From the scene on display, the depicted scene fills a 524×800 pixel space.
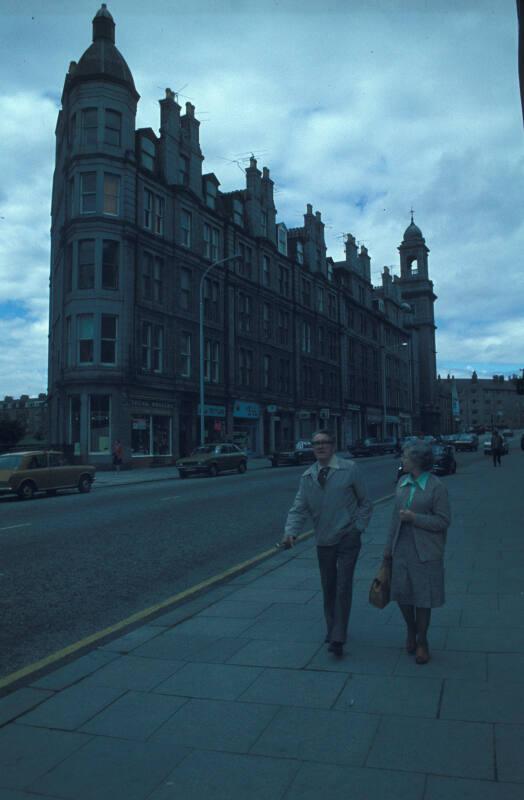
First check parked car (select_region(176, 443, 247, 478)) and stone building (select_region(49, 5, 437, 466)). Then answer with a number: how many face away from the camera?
0

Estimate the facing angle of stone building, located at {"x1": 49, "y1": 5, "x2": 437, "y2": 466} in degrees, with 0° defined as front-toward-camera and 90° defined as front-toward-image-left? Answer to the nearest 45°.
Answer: approximately 315°

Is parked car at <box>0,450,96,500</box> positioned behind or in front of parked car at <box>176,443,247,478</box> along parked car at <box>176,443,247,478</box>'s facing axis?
in front

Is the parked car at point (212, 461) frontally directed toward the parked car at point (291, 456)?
no

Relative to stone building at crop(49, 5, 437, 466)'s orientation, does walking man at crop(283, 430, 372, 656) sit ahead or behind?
ahead

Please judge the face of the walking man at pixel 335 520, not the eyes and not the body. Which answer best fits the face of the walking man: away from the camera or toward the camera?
toward the camera

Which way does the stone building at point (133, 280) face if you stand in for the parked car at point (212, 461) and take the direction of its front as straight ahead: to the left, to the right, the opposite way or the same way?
to the left

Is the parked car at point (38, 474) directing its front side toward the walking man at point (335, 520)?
no

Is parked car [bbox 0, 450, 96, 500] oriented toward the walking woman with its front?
no

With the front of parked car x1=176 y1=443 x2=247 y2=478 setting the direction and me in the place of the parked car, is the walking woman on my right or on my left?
on my left

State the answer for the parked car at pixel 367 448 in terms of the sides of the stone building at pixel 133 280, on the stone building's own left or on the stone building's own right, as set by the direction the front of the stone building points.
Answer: on the stone building's own left

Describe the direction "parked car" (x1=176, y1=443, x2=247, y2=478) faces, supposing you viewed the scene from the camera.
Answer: facing the viewer and to the left of the viewer
